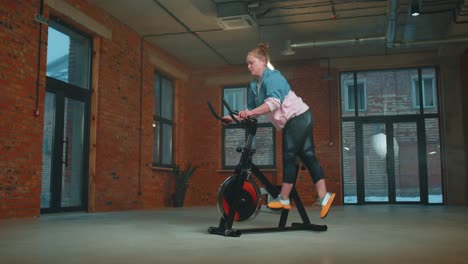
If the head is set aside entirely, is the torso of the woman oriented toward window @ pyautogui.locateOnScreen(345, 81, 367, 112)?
no

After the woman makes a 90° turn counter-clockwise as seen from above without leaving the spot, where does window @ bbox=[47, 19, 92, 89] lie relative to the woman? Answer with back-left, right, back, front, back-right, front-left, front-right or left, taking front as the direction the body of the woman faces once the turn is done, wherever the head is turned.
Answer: back-right

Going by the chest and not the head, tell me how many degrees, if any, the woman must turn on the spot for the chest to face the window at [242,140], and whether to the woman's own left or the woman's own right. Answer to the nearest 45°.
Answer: approximately 90° to the woman's own right

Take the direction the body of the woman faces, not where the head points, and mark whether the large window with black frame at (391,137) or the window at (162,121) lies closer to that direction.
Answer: the window

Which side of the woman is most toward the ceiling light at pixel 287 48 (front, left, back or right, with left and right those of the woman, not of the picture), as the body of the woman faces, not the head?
right

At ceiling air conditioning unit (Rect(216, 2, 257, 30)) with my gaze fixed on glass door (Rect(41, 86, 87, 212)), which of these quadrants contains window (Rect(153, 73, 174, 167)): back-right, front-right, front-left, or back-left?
front-right

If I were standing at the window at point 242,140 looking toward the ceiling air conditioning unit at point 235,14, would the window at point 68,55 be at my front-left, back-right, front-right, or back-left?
front-right

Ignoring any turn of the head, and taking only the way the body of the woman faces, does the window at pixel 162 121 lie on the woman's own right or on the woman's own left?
on the woman's own right

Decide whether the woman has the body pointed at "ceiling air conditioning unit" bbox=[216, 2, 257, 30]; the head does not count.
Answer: no

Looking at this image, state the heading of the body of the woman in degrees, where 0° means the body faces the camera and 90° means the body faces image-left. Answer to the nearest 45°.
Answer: approximately 90°

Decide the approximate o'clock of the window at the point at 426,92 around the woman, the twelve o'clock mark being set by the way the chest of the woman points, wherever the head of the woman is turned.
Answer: The window is roughly at 4 o'clock from the woman.
